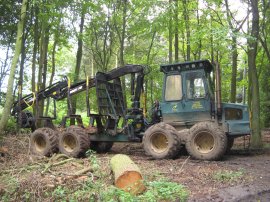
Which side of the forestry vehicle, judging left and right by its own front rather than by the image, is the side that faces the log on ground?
right

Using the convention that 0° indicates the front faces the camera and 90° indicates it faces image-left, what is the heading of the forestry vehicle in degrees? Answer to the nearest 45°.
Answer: approximately 270°

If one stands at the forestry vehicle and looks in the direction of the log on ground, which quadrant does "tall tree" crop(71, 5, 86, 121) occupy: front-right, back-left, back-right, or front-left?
back-right

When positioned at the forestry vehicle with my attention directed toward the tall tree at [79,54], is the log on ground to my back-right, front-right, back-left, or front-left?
back-left

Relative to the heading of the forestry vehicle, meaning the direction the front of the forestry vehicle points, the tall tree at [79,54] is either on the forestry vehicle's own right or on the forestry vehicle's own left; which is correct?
on the forestry vehicle's own left
